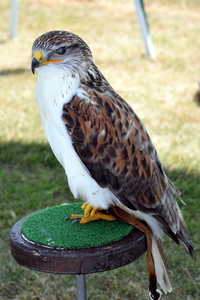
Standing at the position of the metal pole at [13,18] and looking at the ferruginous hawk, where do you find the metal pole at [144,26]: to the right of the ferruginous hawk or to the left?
left

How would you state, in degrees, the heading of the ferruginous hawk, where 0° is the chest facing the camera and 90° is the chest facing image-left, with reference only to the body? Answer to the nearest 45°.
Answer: approximately 90°

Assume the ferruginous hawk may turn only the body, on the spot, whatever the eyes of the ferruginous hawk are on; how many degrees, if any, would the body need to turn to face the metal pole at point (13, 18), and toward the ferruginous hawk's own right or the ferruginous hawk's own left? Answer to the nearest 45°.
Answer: approximately 90° to the ferruginous hawk's own right

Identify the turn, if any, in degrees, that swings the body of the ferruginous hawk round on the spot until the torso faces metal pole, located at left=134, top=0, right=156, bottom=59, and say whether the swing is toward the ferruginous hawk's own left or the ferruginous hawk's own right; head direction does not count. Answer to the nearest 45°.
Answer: approximately 90° to the ferruginous hawk's own right
